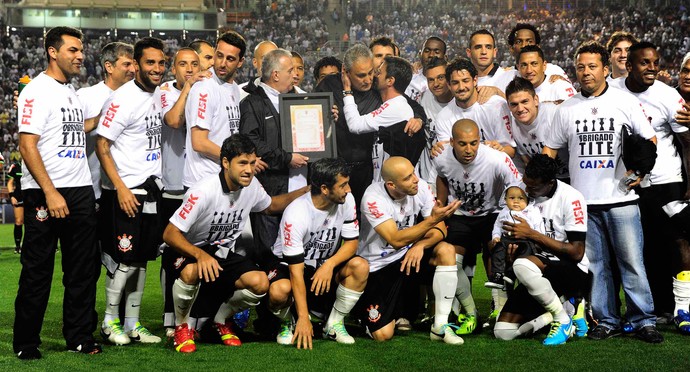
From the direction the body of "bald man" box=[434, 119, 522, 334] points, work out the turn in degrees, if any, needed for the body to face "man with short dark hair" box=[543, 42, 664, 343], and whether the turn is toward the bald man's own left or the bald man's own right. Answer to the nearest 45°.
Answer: approximately 90° to the bald man's own left

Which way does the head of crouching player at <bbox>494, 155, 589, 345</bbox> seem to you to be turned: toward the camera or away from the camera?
toward the camera

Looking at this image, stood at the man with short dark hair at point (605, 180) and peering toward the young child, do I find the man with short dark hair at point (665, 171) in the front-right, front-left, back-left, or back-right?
back-right

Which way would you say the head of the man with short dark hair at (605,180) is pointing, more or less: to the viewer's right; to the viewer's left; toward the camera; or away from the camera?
toward the camera

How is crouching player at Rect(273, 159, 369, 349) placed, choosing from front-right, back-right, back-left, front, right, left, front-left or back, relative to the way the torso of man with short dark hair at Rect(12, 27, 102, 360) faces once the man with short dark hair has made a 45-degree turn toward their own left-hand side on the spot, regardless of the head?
front

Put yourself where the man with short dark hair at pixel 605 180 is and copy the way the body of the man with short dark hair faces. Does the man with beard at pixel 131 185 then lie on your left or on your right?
on your right

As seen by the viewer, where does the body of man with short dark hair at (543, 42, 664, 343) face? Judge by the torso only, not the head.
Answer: toward the camera

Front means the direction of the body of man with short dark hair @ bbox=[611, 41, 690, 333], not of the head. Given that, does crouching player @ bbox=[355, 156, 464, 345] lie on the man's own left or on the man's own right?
on the man's own right

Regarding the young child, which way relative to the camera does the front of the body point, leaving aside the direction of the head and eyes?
toward the camera

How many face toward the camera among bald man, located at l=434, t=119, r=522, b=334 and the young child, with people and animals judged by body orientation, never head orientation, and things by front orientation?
2

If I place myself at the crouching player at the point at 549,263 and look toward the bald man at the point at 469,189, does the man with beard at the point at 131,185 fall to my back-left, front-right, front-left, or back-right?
front-left

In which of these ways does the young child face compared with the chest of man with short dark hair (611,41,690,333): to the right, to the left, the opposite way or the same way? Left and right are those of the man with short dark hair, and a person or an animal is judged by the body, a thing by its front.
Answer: the same way

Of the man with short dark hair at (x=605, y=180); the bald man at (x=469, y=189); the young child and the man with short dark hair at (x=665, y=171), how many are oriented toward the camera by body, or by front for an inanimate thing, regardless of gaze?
4

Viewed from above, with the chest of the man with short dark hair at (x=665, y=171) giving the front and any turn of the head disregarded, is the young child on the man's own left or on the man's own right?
on the man's own right

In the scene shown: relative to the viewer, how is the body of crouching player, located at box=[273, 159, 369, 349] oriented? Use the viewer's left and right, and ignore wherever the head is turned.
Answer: facing the viewer and to the right of the viewer

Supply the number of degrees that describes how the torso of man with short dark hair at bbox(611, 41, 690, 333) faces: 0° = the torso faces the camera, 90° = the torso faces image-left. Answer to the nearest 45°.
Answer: approximately 0°

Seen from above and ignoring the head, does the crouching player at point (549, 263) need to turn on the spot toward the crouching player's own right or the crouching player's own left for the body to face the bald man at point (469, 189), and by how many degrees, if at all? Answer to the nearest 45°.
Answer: approximately 90° to the crouching player's own right
